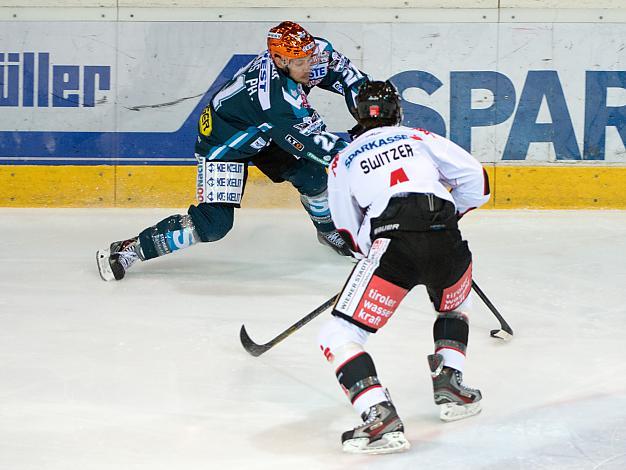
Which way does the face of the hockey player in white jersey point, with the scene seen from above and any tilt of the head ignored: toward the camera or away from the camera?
away from the camera

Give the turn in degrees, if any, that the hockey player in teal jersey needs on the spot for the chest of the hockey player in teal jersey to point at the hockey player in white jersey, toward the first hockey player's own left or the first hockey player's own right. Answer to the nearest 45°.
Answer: approximately 45° to the first hockey player's own right

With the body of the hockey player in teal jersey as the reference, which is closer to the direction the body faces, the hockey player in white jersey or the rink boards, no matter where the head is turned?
the hockey player in white jersey

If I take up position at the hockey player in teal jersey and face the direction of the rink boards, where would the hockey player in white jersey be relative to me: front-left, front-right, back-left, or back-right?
back-right

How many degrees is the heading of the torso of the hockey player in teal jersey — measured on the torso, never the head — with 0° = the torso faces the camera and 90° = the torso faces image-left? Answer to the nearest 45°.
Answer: approximately 315°
